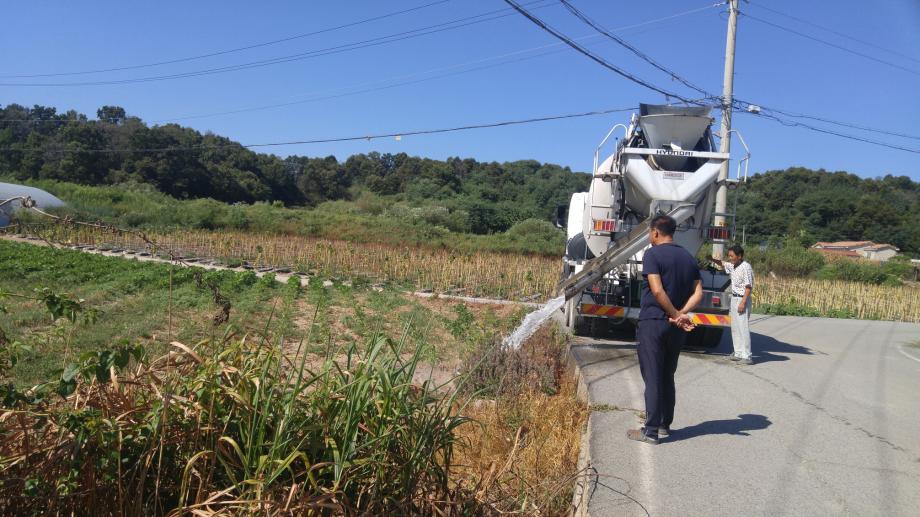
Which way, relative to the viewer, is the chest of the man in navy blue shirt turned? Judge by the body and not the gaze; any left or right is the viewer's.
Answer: facing away from the viewer and to the left of the viewer

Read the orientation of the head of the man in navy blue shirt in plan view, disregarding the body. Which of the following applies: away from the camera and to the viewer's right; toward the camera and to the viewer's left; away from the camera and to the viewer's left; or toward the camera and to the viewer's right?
away from the camera and to the viewer's left

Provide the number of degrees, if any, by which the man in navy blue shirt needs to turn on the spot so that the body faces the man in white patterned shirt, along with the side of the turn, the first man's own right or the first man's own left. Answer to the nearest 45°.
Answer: approximately 45° to the first man's own right

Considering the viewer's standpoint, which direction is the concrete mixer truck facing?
facing away from the viewer

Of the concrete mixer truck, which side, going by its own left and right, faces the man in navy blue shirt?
back

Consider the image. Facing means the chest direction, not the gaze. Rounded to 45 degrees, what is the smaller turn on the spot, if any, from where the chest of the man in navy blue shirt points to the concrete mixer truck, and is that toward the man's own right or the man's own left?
approximately 45° to the man's own right
